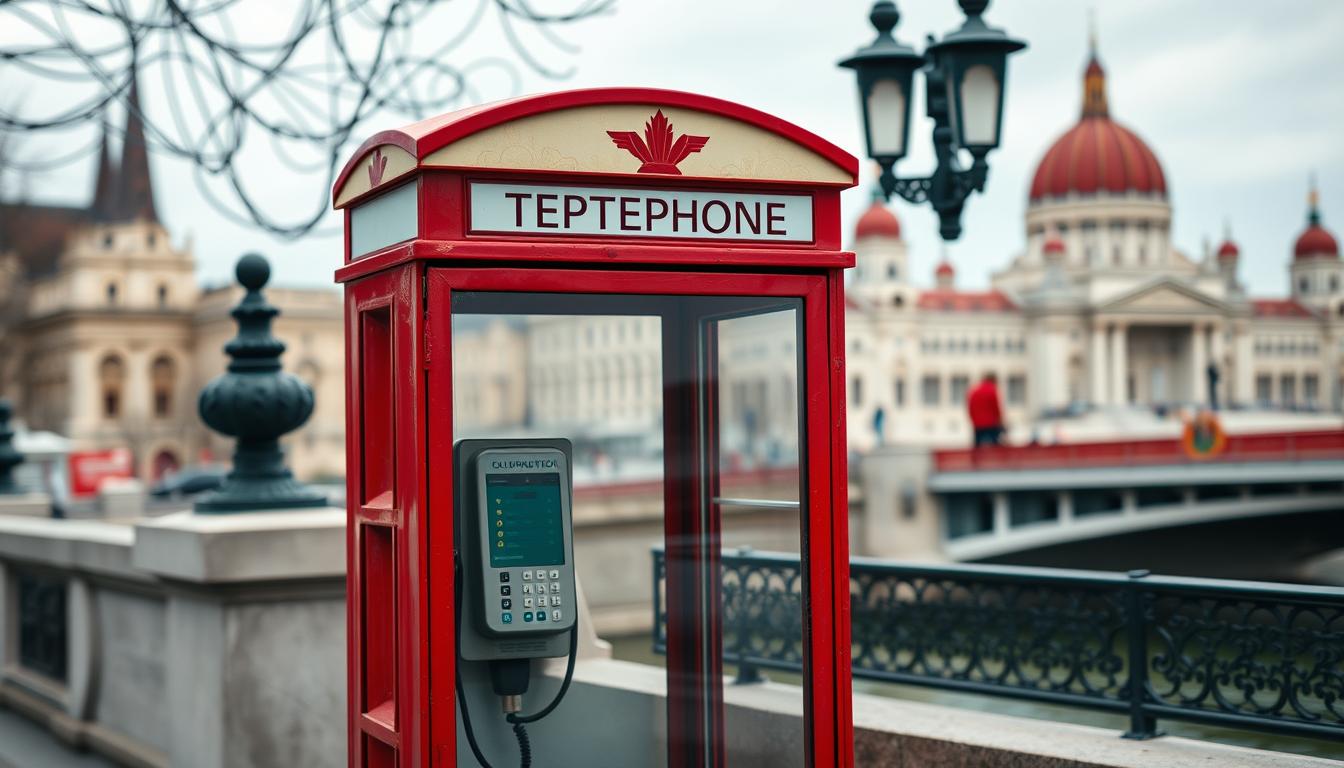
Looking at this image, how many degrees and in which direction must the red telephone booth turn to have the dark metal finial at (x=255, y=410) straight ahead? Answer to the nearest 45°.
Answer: approximately 135° to its right

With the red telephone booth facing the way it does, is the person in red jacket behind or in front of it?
behind

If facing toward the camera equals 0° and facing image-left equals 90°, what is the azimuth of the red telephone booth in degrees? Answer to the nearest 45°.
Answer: approximately 0°

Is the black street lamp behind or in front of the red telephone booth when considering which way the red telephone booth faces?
behind

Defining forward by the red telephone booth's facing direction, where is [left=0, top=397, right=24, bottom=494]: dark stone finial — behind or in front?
behind

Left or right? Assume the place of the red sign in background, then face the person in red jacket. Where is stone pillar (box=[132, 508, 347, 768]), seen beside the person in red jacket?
right

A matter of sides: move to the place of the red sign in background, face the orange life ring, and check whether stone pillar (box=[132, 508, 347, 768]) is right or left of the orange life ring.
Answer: right
